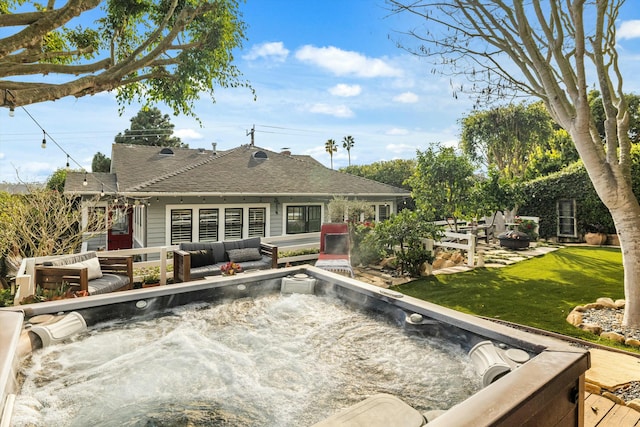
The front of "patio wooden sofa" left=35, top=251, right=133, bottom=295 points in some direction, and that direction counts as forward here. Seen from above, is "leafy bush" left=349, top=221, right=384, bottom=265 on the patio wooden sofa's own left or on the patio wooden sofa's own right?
on the patio wooden sofa's own left

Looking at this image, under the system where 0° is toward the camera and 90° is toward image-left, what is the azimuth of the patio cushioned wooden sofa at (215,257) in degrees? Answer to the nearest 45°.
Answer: approximately 315°

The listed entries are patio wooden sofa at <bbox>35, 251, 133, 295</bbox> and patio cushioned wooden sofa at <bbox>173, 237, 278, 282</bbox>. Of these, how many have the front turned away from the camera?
0

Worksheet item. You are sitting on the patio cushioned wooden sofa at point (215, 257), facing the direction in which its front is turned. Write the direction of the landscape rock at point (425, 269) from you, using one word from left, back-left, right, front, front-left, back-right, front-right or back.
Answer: front-left

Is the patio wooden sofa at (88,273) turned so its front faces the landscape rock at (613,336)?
yes

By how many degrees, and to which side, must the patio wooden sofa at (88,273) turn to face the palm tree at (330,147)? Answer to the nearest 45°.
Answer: approximately 90° to its left

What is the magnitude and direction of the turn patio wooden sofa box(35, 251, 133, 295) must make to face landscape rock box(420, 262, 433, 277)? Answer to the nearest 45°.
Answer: approximately 45° to its left

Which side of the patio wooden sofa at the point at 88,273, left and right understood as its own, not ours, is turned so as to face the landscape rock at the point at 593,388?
front

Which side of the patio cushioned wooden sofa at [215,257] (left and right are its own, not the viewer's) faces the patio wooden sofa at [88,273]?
right

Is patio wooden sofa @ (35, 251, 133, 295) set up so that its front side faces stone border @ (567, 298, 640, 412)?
yes

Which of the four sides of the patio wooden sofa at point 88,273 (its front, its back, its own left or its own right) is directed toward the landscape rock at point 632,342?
front

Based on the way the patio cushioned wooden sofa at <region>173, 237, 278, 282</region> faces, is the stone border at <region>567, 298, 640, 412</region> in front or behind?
in front

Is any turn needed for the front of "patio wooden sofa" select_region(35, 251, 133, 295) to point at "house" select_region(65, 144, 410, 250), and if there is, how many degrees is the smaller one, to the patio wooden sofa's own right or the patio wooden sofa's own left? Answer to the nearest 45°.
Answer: approximately 90° to the patio wooden sofa's own left

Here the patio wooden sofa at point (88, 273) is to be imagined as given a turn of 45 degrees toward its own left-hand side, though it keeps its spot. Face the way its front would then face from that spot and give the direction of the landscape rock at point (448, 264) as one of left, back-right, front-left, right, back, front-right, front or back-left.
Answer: front

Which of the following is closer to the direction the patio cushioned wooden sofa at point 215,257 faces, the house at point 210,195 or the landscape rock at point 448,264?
the landscape rock

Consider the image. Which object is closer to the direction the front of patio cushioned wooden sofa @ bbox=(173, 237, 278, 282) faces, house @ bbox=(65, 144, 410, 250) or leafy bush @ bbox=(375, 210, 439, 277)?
the leafy bush

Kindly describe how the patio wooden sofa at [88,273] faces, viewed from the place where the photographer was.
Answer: facing the viewer and to the right of the viewer
